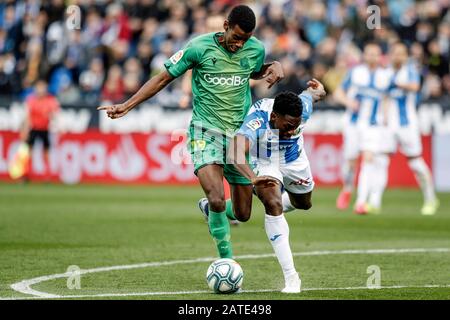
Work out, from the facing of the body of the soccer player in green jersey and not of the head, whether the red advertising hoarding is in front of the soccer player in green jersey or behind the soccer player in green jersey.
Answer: behind

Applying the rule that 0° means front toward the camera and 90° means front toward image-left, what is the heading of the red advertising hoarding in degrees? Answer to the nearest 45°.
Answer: approximately 0°

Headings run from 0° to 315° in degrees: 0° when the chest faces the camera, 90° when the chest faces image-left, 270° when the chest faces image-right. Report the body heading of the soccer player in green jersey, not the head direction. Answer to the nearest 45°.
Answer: approximately 315°
